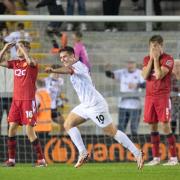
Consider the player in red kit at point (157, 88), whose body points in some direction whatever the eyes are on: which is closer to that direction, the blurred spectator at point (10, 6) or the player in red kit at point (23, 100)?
the player in red kit

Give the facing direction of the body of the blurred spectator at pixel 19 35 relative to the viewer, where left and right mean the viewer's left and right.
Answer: facing the viewer

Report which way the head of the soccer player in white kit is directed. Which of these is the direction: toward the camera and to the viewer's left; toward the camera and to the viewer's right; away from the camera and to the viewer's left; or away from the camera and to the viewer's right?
toward the camera and to the viewer's left

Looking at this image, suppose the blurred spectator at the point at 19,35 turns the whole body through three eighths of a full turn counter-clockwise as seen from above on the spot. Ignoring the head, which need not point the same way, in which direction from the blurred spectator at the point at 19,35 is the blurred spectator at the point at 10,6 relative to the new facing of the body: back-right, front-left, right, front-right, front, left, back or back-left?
front-left

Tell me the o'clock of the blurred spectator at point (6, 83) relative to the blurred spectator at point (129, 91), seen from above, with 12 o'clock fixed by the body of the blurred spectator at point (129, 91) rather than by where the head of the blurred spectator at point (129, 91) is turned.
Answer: the blurred spectator at point (6, 83) is roughly at 2 o'clock from the blurred spectator at point (129, 91).

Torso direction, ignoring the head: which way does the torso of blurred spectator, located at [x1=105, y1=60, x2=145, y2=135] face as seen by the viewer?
toward the camera

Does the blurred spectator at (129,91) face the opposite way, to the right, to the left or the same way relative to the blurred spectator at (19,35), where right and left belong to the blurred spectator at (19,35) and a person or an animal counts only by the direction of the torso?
the same way

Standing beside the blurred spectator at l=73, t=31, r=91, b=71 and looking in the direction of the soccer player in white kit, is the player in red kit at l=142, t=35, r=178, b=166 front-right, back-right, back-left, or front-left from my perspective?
front-left

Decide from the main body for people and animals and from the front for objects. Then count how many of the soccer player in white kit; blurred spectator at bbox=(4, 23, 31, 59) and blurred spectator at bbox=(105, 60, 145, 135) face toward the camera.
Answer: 2

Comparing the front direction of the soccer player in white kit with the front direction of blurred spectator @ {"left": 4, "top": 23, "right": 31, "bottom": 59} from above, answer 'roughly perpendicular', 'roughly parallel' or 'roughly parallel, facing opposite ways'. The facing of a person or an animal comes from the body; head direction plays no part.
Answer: roughly perpendicular

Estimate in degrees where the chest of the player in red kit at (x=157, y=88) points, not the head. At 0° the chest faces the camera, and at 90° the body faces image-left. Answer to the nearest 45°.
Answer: approximately 45°

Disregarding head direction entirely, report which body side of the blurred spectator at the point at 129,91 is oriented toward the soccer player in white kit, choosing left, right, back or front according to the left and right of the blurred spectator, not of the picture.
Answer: front
